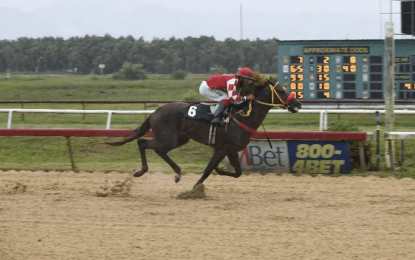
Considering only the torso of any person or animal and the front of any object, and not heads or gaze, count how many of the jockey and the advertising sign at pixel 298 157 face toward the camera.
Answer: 1

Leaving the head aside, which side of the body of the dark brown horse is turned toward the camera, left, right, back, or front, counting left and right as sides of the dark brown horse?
right

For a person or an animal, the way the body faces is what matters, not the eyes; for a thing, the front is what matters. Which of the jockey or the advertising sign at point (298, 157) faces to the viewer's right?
the jockey

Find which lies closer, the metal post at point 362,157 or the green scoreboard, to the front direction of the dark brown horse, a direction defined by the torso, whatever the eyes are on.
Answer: the metal post

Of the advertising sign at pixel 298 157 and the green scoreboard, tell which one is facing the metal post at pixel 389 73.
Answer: the green scoreboard

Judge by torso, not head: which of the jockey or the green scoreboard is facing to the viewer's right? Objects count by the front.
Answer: the jockey

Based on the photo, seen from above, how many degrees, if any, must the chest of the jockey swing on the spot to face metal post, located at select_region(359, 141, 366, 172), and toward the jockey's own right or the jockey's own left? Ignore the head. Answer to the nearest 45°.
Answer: approximately 45° to the jockey's own left

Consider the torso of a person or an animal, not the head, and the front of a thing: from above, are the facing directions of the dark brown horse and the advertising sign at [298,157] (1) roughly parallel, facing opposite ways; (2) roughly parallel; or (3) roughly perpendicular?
roughly perpendicular

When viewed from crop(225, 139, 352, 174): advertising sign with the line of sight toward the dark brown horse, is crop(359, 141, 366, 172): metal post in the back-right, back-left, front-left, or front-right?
back-left

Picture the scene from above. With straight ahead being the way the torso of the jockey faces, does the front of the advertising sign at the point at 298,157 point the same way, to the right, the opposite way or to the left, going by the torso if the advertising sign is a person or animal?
to the right

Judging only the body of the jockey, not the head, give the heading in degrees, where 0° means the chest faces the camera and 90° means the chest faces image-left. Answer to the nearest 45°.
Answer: approximately 270°

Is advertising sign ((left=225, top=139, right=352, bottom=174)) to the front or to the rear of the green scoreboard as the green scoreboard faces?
to the front

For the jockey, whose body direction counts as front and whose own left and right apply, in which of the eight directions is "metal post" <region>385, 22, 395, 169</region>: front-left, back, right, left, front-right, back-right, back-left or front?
front-left

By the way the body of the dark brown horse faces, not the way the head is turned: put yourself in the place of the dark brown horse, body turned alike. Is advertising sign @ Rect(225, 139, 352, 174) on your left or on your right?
on your left
